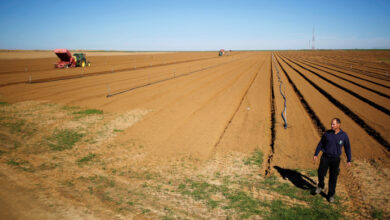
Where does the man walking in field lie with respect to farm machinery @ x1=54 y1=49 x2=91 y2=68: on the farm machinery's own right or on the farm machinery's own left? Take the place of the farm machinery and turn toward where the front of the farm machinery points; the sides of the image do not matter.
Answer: on the farm machinery's own right

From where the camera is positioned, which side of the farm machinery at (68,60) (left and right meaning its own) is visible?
right

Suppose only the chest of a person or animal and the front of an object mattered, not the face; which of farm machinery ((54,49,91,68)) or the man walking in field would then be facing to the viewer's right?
the farm machinery

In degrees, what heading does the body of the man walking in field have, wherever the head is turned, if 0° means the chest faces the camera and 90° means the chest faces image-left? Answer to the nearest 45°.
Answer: approximately 0°

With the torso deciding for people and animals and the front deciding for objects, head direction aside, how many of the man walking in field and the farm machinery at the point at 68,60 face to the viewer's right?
1

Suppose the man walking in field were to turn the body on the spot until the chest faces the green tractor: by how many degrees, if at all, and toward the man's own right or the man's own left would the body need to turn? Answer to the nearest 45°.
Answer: approximately 135° to the man's own right
